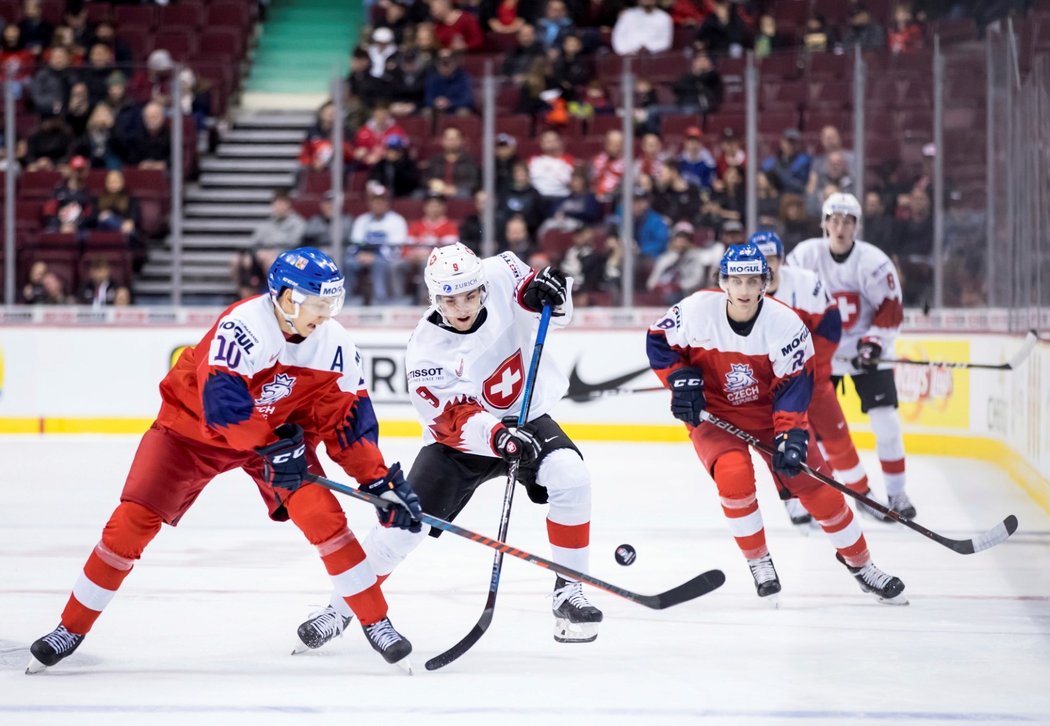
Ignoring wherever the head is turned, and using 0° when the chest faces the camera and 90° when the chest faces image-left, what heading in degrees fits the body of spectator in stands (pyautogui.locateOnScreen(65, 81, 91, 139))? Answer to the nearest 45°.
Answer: approximately 0°

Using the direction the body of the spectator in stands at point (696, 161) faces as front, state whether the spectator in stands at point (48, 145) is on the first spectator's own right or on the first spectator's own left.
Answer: on the first spectator's own right

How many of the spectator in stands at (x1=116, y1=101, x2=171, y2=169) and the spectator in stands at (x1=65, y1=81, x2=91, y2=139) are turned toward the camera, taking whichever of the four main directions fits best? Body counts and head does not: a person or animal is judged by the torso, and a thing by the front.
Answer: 2
